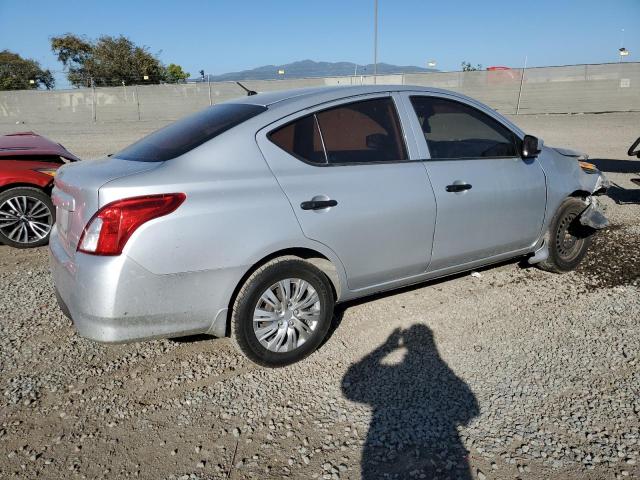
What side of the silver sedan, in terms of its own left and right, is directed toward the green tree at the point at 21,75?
left

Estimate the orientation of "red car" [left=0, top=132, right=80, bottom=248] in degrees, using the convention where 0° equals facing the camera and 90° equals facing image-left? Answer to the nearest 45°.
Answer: approximately 270°

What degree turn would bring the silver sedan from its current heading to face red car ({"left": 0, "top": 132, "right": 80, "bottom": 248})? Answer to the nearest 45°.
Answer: approximately 90° to its left

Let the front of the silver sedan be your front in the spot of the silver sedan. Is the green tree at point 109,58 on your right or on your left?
on your left

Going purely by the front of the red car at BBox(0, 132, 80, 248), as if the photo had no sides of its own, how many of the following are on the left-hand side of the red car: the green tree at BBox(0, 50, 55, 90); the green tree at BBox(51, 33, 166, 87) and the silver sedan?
2

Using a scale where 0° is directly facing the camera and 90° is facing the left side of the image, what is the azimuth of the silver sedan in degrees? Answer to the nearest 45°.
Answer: approximately 225°

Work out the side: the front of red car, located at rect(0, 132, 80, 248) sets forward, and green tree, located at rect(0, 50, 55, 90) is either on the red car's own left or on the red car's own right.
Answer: on the red car's own left
